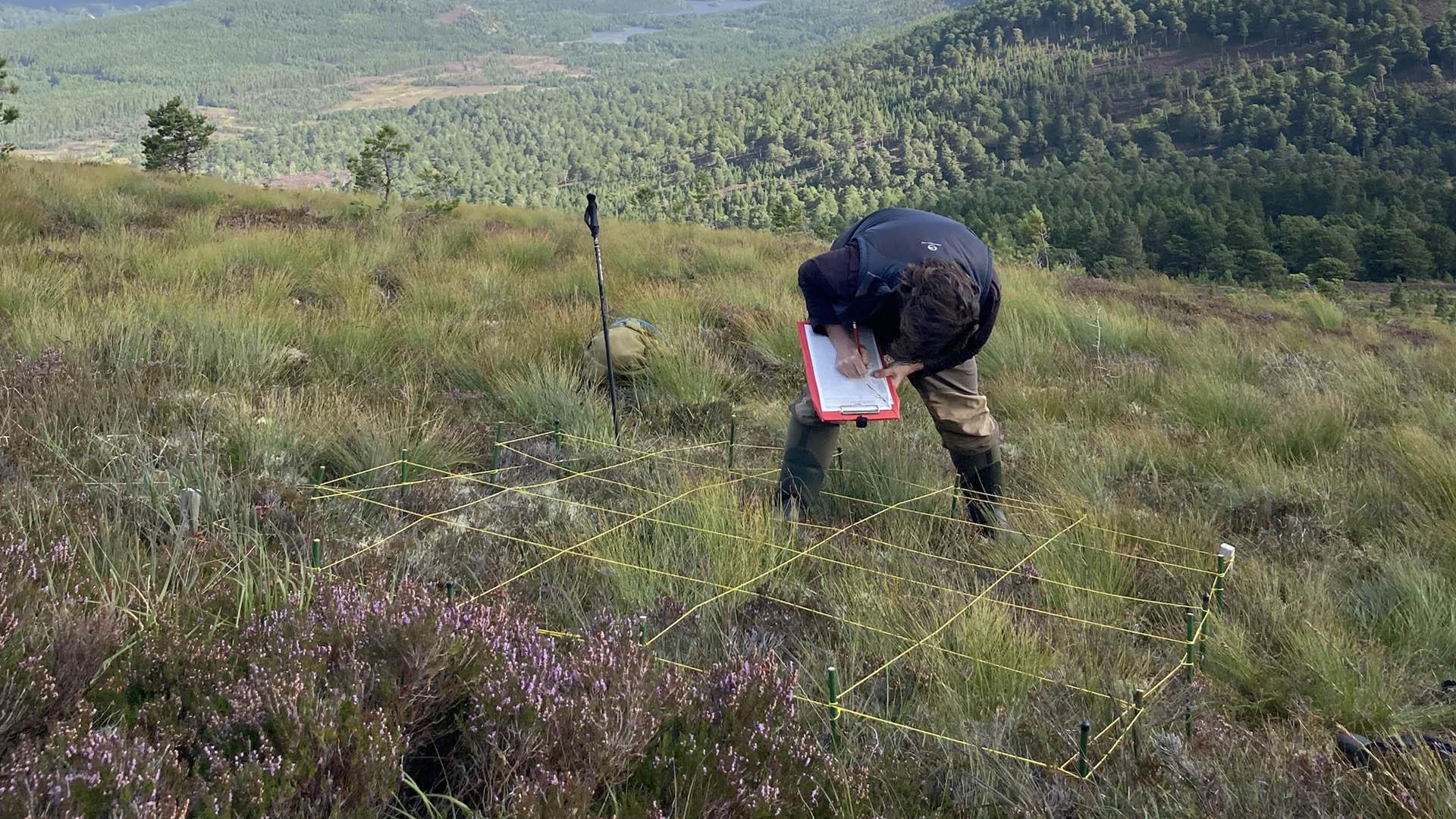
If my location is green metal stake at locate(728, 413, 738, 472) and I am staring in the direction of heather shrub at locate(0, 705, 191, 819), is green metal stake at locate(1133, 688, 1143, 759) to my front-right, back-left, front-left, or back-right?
front-left

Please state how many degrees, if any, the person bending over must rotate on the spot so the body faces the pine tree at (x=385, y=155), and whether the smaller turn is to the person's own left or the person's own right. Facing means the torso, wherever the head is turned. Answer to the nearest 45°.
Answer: approximately 135° to the person's own right

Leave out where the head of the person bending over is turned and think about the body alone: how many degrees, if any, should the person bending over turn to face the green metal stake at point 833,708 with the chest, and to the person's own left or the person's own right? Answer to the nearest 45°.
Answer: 0° — they already face it

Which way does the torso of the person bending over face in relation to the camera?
toward the camera

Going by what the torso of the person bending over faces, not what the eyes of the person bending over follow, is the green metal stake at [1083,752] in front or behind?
in front

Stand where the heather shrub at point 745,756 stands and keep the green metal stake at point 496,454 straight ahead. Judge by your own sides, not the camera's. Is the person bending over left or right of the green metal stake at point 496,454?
right

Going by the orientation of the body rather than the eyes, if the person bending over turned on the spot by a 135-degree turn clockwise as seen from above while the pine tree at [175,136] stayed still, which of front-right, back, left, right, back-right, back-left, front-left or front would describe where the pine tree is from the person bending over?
front

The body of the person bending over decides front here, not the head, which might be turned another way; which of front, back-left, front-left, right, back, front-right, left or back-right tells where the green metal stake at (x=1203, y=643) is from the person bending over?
front-left
